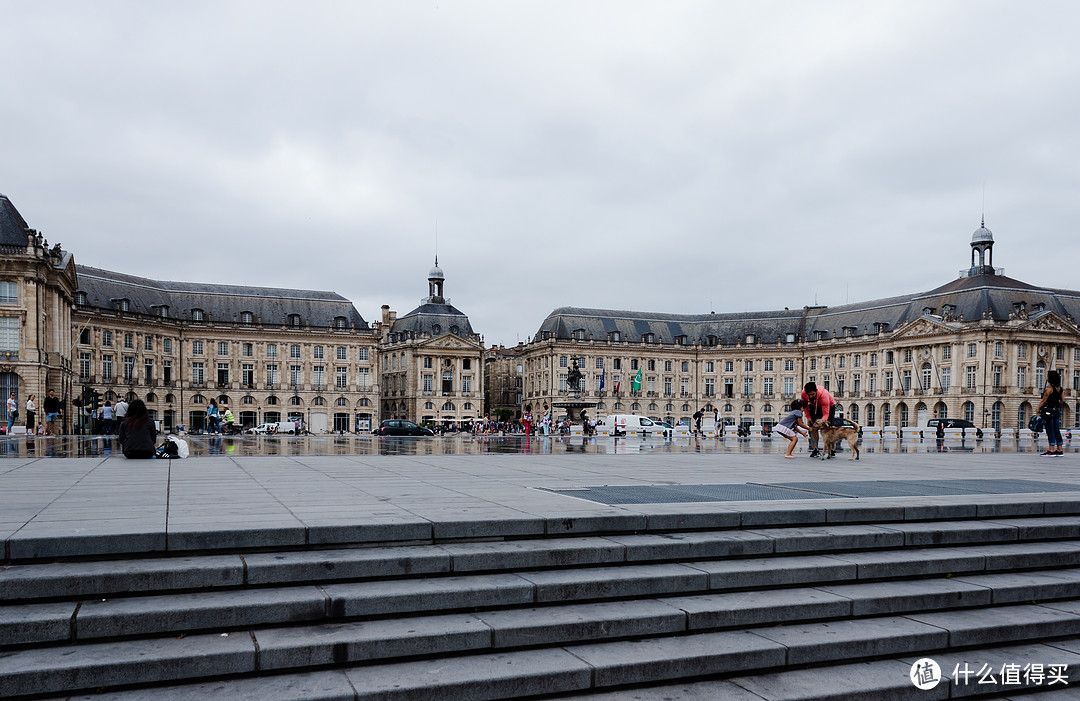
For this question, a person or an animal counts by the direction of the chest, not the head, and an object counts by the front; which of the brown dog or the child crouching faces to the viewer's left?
the brown dog

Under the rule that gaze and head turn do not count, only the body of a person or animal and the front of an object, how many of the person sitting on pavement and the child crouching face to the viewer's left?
0

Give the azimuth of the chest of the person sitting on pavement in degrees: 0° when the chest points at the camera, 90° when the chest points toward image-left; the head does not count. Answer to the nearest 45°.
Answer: approximately 180°

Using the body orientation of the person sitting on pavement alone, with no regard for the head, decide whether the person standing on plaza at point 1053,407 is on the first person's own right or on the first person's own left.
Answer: on the first person's own right

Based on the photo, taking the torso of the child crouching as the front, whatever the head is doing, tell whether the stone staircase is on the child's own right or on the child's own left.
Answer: on the child's own right

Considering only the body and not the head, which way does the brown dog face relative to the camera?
to the viewer's left

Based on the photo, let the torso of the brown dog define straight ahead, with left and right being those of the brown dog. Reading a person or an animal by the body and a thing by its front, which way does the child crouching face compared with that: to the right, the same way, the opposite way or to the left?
the opposite way

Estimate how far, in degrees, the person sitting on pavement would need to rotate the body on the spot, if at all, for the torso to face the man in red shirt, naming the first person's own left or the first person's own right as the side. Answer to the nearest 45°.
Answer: approximately 90° to the first person's own right

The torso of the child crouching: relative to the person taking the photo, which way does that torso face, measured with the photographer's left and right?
facing to the right of the viewer

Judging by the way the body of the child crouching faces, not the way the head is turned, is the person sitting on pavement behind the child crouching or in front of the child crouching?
behind

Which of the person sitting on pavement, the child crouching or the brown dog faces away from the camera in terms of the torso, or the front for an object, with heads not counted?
the person sitting on pavement

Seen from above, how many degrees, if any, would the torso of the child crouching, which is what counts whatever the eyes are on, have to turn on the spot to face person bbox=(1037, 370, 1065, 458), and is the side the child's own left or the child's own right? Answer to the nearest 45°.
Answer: approximately 45° to the child's own left
